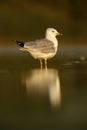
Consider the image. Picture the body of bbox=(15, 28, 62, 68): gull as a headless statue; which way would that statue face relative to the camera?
to the viewer's right
